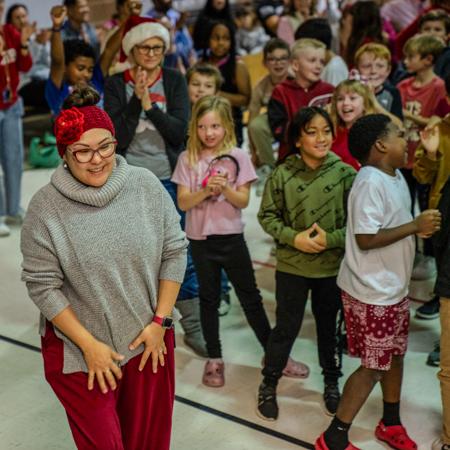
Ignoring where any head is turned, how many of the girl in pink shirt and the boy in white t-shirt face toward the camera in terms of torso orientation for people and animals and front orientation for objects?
1

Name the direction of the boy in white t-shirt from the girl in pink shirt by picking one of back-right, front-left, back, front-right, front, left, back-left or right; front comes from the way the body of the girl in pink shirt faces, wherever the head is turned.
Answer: front-left

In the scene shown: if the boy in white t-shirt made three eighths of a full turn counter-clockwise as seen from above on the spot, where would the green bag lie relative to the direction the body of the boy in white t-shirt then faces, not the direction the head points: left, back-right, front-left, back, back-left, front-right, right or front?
front

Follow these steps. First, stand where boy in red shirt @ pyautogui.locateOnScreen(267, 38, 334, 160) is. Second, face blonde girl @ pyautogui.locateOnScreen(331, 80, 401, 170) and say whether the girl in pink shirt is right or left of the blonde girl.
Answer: right

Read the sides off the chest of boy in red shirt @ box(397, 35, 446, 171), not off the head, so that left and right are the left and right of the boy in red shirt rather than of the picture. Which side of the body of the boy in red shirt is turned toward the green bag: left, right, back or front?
right

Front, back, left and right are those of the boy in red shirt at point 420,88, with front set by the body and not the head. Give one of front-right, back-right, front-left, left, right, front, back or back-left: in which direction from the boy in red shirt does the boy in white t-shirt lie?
front-left

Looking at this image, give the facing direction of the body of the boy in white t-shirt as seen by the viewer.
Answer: to the viewer's right

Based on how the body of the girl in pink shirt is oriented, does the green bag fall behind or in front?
behind

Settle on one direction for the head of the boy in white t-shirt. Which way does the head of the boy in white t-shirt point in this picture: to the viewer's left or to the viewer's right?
to the viewer's right

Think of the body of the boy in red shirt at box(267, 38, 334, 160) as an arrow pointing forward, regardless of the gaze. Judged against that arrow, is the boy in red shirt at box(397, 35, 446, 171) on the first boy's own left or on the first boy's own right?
on the first boy's own left
